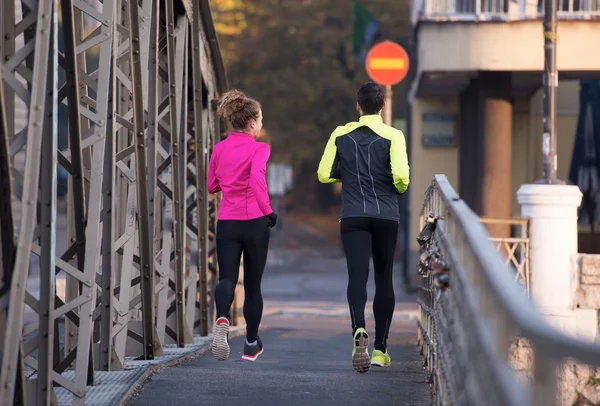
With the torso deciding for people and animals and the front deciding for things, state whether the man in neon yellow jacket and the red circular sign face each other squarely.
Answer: yes

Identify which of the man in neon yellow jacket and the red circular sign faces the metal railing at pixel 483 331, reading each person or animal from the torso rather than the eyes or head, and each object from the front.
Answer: the red circular sign

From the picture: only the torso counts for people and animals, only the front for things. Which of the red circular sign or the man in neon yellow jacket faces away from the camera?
the man in neon yellow jacket

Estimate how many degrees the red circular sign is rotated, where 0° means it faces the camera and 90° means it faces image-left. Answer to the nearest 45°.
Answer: approximately 0°

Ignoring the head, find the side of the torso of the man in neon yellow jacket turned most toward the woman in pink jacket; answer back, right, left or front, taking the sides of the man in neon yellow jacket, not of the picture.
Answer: left

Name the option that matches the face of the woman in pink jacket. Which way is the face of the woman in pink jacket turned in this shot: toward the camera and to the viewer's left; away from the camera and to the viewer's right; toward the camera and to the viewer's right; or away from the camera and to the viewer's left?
away from the camera and to the viewer's right

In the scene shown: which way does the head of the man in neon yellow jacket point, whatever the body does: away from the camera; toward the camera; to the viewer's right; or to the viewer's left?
away from the camera

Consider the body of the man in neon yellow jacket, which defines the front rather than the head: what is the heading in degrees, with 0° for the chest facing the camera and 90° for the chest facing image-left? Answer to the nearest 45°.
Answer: approximately 180°

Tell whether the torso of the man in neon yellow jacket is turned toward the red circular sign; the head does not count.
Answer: yes

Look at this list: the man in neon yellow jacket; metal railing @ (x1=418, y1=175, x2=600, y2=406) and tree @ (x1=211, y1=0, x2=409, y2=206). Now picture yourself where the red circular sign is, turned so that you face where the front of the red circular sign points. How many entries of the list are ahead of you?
2

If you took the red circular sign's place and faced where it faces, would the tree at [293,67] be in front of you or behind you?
behind

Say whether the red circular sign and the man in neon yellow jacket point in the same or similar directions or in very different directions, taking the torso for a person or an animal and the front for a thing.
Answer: very different directions

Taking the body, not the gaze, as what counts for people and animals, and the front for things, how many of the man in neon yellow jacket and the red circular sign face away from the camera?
1

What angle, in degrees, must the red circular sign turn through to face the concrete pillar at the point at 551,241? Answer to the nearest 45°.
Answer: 0° — it already faces it
